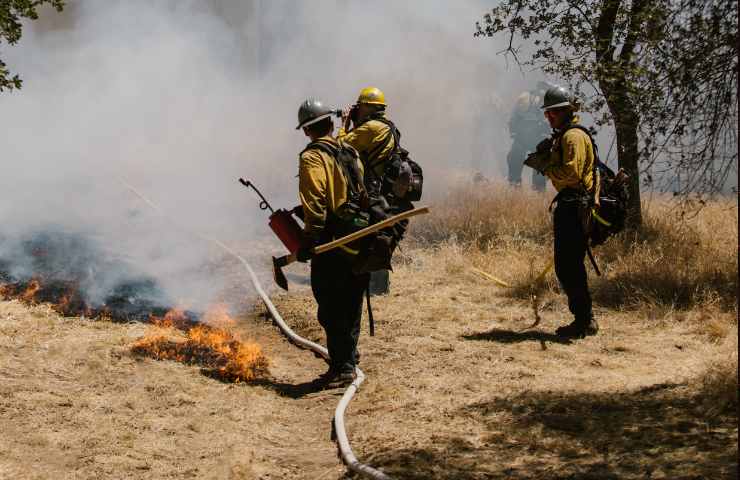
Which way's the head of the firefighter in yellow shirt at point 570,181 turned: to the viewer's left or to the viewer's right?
to the viewer's left

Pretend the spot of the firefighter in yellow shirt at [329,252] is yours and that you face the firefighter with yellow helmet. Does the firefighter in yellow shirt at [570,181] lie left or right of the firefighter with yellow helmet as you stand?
right

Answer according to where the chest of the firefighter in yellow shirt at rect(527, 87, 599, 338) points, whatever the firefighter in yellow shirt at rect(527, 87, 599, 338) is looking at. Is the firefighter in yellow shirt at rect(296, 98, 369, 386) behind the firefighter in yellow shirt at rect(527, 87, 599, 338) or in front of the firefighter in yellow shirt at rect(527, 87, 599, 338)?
in front

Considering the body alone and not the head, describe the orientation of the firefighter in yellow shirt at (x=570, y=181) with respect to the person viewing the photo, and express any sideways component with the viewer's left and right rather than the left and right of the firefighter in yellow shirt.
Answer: facing to the left of the viewer

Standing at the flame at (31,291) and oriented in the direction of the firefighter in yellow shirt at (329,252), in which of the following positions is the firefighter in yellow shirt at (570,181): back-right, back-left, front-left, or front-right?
front-left

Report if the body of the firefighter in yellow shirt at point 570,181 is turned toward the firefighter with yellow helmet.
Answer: yes

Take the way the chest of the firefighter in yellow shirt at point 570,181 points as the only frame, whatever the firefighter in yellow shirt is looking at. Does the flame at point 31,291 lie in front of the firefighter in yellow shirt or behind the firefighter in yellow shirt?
in front
